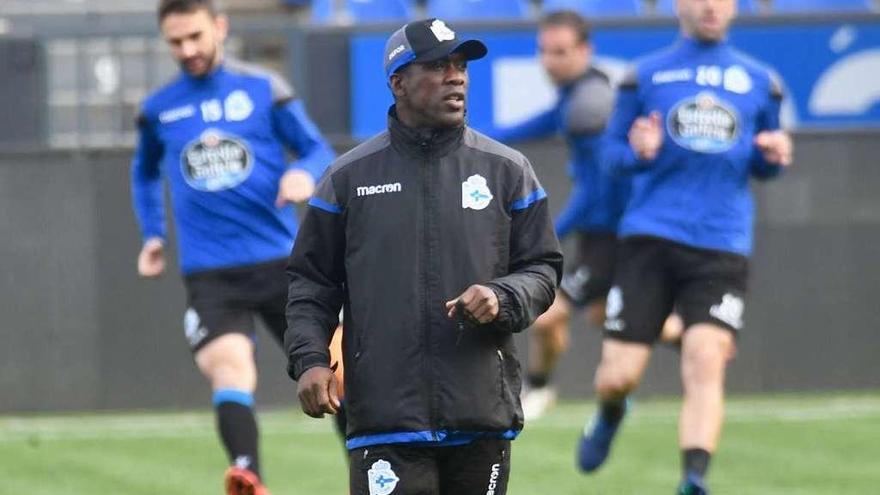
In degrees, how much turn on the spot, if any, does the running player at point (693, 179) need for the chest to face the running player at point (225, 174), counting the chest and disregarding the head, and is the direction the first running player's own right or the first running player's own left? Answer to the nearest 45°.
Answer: approximately 90° to the first running player's own right

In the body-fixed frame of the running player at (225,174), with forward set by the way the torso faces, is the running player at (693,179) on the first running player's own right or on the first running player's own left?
on the first running player's own left

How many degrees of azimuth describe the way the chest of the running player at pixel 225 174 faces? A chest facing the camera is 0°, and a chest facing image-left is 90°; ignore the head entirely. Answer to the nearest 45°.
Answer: approximately 0°

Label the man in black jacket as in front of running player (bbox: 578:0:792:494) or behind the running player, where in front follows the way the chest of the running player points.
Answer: in front

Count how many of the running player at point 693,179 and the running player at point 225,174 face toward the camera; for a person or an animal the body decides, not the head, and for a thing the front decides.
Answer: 2

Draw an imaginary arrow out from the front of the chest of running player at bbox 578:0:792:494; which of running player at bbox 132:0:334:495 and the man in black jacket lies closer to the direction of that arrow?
the man in black jacket

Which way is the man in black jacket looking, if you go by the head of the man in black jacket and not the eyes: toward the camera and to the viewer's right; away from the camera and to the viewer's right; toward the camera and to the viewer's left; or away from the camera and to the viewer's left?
toward the camera and to the viewer's right

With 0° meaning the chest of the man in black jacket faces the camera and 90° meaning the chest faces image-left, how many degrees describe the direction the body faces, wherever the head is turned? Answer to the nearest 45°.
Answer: approximately 0°

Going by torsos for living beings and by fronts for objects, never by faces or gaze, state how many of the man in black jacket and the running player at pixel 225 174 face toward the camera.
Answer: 2
